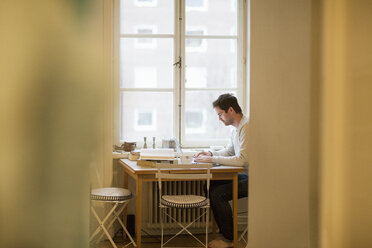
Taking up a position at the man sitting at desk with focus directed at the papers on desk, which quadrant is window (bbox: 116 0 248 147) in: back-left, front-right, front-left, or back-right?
front-right

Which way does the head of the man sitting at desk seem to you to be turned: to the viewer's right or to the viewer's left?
to the viewer's left

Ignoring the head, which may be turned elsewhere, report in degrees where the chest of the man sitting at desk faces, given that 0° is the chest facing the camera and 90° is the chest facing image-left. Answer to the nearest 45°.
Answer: approximately 90°

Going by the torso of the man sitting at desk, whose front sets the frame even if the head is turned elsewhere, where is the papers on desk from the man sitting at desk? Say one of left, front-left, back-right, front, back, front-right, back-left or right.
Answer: front
